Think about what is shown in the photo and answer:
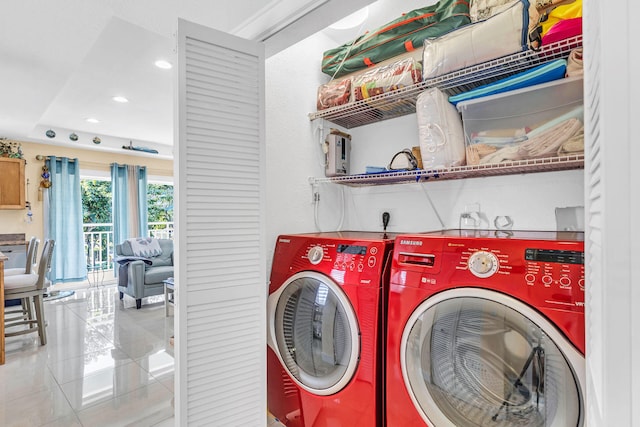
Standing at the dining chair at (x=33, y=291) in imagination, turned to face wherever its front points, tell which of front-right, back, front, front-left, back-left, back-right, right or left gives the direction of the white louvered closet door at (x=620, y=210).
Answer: left

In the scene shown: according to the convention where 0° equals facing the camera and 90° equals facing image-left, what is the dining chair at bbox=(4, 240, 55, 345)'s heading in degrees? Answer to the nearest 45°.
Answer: approximately 90°

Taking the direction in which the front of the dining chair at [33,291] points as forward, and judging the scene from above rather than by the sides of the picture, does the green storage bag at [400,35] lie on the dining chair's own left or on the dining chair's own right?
on the dining chair's own left

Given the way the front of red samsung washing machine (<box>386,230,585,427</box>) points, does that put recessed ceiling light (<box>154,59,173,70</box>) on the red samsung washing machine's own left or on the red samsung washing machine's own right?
on the red samsung washing machine's own right
